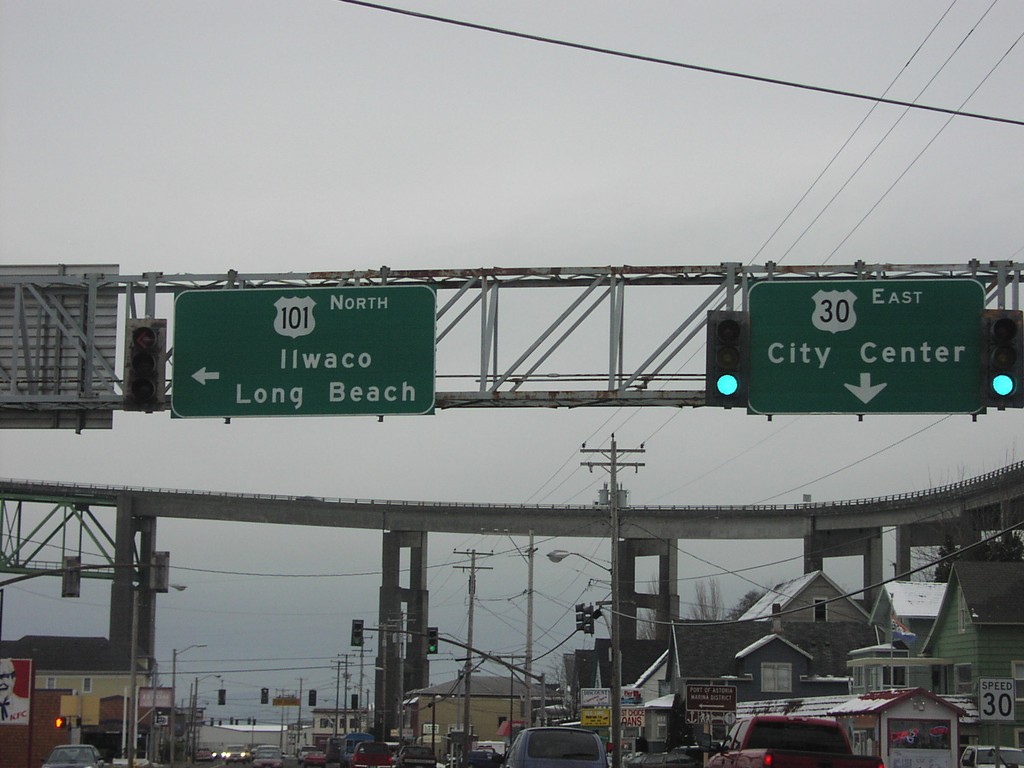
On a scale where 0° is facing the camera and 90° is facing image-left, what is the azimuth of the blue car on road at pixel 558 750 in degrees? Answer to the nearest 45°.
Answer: approximately 180°

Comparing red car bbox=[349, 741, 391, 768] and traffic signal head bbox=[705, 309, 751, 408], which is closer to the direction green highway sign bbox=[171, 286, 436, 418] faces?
the traffic signal head

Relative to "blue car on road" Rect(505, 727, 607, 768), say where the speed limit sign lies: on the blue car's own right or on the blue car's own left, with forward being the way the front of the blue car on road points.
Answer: on the blue car's own right

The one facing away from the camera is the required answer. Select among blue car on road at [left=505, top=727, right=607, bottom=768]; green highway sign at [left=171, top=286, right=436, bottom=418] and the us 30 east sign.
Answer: the blue car on road
